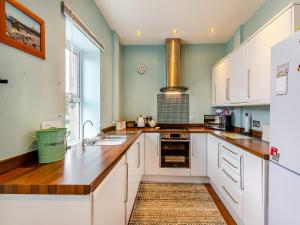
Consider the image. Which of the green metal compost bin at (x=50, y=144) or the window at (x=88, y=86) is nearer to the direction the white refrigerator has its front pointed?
the green metal compost bin

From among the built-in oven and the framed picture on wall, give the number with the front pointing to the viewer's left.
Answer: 0

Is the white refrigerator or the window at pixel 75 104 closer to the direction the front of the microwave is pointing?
the window

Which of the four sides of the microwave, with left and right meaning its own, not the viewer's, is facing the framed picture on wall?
front

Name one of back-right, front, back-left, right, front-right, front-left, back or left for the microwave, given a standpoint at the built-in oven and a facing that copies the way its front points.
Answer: left

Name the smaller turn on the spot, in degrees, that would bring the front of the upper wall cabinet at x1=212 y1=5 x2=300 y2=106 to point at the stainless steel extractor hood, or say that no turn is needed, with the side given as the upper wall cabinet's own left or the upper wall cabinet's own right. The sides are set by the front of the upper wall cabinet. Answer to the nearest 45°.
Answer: approximately 45° to the upper wall cabinet's own right

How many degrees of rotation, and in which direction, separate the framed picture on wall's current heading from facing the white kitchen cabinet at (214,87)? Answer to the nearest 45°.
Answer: approximately 45° to its left

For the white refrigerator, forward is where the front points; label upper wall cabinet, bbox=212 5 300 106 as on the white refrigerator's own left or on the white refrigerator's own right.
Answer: on the white refrigerator's own right

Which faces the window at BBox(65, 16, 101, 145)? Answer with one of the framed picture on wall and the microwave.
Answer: the microwave

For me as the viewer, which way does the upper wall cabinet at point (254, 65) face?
facing to the left of the viewer

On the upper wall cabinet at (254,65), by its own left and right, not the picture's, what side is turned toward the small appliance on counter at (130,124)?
front
